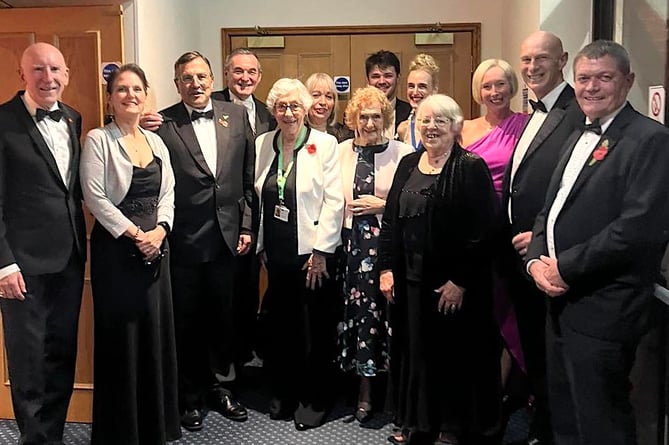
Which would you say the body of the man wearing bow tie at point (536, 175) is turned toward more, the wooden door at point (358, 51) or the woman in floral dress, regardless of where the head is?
the woman in floral dress

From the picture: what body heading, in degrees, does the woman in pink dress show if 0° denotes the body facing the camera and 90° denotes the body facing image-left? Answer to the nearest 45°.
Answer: approximately 0°

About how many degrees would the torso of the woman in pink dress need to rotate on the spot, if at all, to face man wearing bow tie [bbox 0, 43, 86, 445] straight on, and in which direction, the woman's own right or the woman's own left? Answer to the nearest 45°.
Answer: approximately 45° to the woman's own right

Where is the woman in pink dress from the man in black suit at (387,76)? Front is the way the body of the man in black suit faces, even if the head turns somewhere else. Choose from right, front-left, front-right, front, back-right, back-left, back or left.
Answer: front-left

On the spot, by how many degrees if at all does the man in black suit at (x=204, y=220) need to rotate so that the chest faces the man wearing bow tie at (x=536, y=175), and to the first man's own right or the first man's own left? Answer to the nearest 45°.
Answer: approximately 45° to the first man's own left

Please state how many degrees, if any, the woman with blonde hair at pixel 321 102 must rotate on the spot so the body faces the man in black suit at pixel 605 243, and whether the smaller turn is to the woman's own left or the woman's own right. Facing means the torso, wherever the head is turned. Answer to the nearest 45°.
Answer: approximately 45° to the woman's own left

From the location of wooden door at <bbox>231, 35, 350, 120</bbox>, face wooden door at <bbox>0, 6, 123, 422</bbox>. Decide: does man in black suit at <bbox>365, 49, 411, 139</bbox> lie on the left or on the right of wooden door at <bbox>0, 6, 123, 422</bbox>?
left

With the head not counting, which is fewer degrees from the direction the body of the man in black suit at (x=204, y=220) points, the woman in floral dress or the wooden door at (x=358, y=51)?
the woman in floral dress

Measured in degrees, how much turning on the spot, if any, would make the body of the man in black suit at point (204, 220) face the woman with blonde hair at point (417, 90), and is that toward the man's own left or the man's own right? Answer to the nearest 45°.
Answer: approximately 90° to the man's own left
